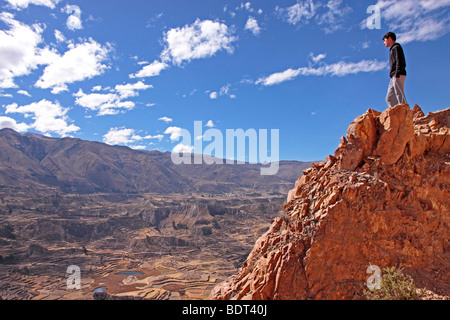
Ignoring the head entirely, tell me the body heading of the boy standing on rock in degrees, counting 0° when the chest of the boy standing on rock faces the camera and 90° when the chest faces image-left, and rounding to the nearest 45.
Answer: approximately 90°
